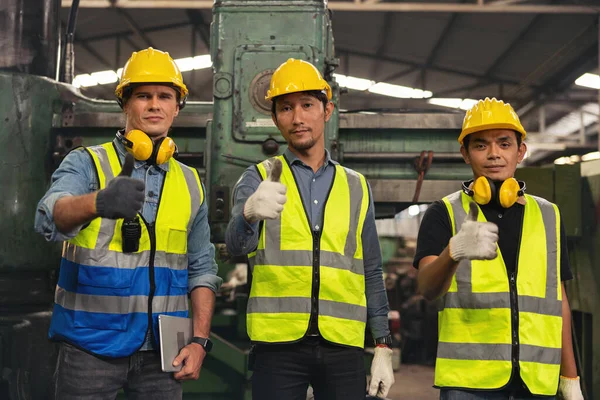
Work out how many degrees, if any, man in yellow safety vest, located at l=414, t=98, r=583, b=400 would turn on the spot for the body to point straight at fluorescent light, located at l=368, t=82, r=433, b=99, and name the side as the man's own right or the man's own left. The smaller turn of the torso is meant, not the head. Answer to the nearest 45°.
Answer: approximately 180°

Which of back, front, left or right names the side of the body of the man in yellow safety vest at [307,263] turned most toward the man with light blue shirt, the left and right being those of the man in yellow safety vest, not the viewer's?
right

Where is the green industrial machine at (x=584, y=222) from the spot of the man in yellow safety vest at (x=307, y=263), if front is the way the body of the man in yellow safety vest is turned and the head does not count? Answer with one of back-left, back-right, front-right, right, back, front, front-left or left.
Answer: back-left

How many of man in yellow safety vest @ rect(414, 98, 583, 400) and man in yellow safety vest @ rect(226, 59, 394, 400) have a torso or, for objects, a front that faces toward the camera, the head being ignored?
2

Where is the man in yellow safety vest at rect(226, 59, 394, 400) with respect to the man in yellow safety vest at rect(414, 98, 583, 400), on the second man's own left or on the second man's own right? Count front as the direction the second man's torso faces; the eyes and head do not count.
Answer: on the second man's own right

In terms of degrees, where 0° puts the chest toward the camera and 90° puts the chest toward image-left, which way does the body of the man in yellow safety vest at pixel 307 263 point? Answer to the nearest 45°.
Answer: approximately 0°

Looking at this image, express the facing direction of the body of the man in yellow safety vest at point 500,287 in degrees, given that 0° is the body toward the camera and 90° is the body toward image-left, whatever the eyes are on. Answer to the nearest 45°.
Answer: approximately 0°

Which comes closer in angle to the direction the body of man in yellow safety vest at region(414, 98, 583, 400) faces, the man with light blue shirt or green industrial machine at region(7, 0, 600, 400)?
the man with light blue shirt

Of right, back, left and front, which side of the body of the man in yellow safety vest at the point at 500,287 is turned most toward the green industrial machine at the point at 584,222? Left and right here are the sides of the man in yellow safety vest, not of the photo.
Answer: back

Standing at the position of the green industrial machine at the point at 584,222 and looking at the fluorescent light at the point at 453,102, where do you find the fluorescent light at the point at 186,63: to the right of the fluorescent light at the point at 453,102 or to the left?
left
